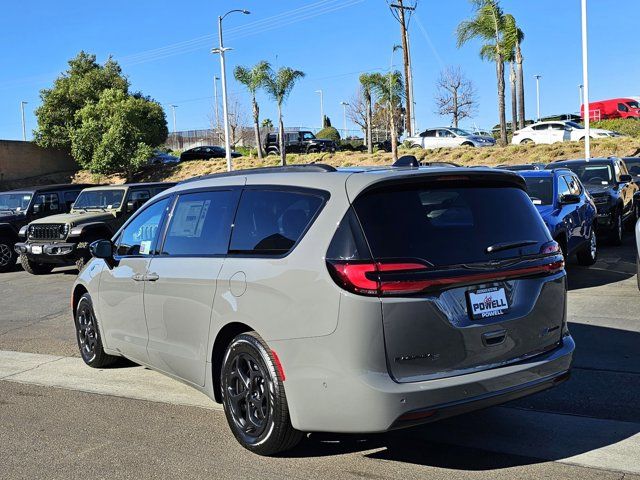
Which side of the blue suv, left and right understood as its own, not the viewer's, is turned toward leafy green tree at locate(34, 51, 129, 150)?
right

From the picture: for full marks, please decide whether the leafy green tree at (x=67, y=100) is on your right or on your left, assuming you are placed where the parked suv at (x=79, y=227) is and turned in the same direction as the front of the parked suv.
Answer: on your right

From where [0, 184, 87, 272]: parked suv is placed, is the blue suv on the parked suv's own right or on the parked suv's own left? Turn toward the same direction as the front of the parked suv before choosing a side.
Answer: on the parked suv's own left

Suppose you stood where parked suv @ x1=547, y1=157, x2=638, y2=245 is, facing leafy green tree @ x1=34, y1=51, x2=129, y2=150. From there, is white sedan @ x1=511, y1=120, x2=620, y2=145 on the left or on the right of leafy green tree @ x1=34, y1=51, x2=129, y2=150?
right

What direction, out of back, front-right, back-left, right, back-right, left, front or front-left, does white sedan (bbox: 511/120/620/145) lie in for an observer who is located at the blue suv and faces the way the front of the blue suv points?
back-right

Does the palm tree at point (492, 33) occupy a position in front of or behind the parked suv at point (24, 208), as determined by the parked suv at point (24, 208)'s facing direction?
behind

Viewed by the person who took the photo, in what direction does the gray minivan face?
facing away from the viewer and to the left of the viewer

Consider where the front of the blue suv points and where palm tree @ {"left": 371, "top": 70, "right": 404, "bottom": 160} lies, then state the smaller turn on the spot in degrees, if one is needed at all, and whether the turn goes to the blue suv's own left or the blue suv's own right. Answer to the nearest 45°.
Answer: approximately 135° to the blue suv's own right

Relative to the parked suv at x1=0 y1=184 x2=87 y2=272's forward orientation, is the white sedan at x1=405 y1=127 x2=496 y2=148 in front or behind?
behind
